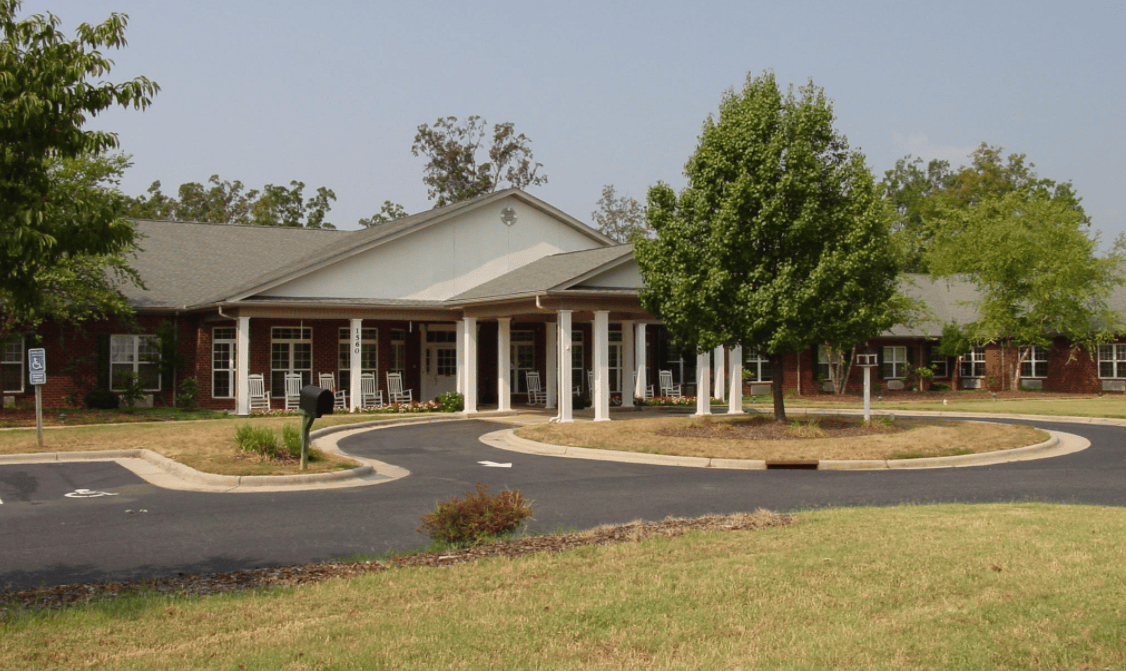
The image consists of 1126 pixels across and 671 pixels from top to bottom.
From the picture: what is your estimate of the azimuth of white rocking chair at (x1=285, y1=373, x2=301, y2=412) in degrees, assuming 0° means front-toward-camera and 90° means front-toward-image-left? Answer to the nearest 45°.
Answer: approximately 0°

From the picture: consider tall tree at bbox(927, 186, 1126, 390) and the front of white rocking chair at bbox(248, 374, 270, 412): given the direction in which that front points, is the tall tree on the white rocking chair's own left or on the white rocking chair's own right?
on the white rocking chair's own left

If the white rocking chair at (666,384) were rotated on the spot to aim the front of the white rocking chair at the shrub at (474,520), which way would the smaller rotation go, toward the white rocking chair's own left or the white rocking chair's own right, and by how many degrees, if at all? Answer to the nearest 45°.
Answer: approximately 45° to the white rocking chair's own right

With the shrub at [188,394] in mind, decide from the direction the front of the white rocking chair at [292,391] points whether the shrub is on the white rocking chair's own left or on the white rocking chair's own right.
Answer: on the white rocking chair's own right

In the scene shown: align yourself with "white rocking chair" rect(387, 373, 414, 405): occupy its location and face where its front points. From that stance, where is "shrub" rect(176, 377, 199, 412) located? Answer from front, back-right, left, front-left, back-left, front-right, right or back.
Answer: back-right

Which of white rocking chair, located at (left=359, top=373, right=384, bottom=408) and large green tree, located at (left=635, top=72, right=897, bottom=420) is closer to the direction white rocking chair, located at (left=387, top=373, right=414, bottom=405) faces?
the large green tree

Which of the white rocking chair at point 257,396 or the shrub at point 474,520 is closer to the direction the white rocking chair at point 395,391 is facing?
the shrub
